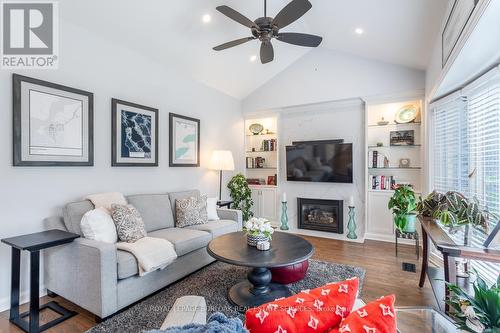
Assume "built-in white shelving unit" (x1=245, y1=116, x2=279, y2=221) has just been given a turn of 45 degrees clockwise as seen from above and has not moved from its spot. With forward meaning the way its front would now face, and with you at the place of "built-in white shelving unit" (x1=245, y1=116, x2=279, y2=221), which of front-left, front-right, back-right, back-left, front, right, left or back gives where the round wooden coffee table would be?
left

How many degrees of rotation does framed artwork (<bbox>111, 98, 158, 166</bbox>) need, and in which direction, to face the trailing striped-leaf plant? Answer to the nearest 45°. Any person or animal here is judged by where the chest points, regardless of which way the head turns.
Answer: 0° — it already faces it

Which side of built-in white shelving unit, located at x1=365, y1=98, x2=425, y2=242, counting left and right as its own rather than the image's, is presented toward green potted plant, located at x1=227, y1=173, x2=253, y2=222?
right

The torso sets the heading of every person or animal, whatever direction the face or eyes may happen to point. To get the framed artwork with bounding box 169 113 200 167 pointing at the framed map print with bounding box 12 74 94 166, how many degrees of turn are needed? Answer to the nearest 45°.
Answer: approximately 90° to its right

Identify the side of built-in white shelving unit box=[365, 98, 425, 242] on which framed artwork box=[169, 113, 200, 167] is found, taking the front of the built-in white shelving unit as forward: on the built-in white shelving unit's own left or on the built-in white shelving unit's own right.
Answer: on the built-in white shelving unit's own right

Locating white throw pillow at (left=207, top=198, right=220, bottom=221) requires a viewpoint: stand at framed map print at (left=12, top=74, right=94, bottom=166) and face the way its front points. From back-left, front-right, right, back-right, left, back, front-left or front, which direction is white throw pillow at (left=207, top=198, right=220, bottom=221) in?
front-left

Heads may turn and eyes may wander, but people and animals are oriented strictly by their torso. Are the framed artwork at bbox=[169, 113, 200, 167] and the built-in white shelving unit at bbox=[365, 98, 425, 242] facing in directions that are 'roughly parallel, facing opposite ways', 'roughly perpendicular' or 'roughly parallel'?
roughly perpendicular

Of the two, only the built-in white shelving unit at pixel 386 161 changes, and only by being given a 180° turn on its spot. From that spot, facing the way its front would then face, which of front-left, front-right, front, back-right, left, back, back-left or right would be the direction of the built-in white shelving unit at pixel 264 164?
left

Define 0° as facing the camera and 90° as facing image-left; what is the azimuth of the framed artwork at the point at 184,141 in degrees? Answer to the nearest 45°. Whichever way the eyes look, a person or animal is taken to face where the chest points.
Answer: approximately 315°

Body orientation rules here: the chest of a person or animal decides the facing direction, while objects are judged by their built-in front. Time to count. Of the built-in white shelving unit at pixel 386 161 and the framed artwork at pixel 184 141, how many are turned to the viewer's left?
0

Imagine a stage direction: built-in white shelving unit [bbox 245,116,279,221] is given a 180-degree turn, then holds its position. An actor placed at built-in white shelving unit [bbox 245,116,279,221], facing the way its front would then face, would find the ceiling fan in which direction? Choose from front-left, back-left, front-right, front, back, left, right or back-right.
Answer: back-right

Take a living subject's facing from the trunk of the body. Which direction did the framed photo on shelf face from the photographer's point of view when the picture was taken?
facing the viewer
